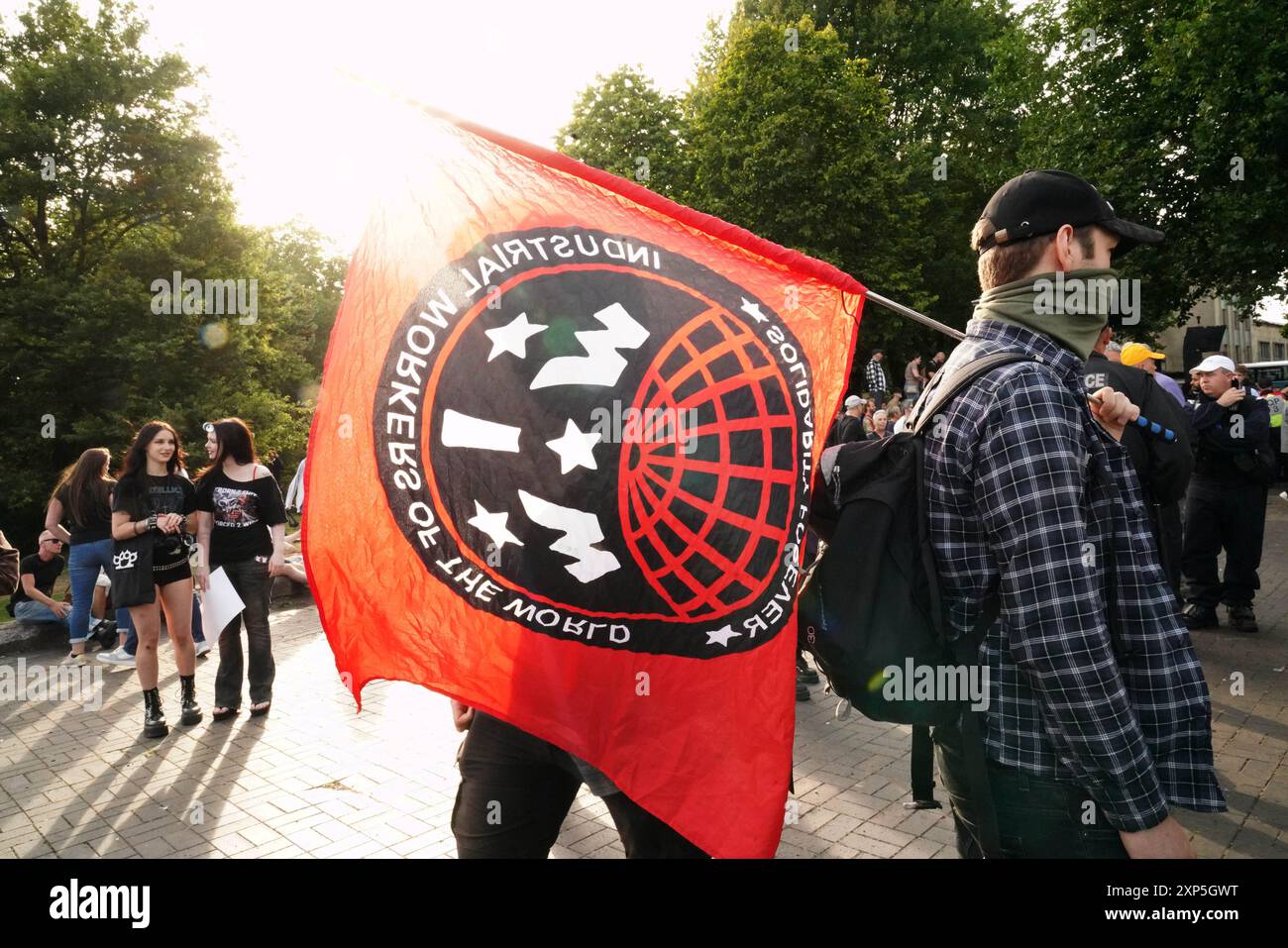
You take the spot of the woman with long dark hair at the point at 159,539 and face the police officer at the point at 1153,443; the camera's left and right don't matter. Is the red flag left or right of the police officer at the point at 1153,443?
right

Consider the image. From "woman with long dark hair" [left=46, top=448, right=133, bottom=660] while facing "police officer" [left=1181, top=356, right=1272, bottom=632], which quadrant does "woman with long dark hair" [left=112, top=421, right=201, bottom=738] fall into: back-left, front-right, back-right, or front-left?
front-right

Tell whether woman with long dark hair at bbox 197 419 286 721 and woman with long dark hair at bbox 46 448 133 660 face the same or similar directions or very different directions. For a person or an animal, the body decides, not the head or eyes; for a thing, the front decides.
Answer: very different directions

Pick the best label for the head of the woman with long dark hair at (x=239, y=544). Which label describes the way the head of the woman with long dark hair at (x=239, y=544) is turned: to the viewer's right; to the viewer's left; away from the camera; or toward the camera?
to the viewer's left

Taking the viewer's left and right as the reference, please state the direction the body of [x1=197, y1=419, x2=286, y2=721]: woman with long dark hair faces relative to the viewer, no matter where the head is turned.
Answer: facing the viewer

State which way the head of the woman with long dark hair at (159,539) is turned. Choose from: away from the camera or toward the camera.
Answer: toward the camera

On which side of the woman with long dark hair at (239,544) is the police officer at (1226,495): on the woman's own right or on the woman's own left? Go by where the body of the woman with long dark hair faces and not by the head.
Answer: on the woman's own left
